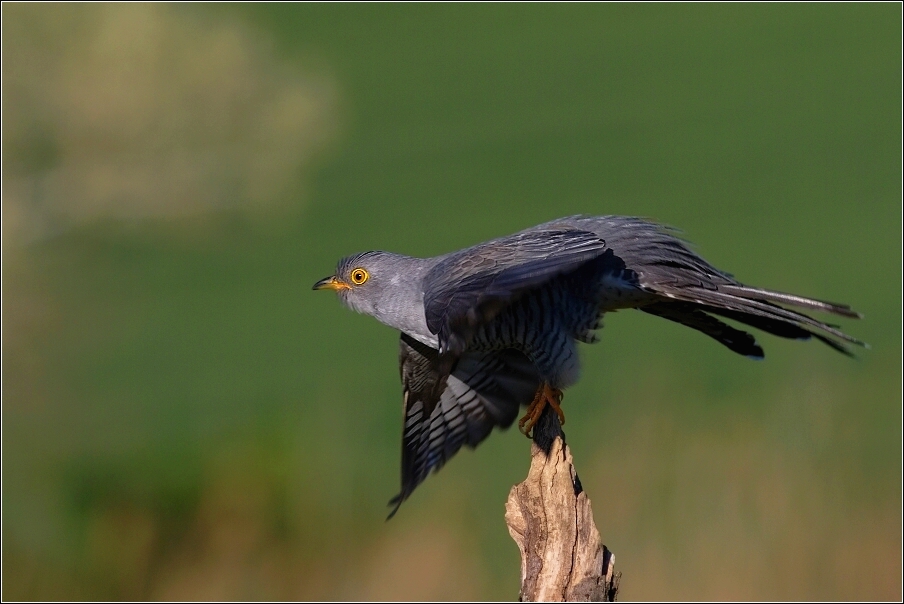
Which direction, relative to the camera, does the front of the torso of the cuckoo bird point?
to the viewer's left
